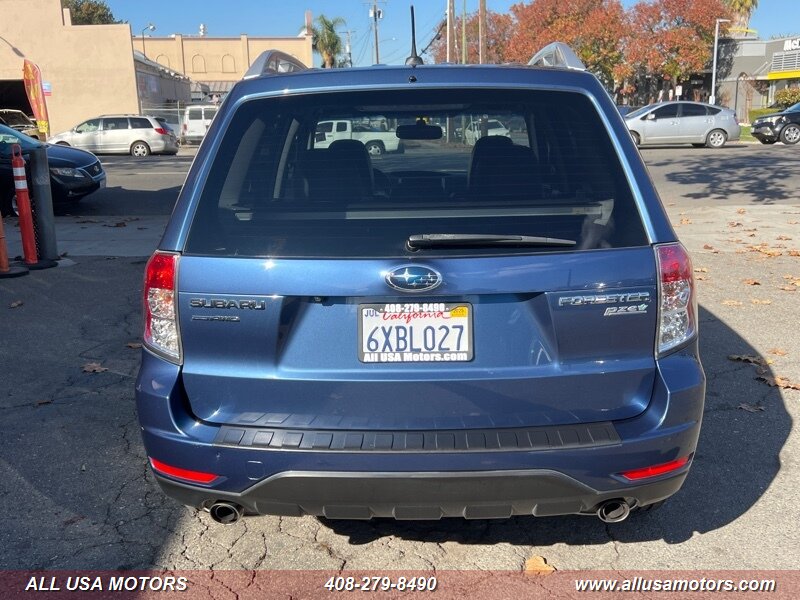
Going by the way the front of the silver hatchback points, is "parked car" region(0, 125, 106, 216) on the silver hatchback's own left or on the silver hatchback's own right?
on the silver hatchback's own left

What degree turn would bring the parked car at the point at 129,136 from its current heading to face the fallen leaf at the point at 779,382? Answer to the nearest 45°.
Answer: approximately 90° to its left

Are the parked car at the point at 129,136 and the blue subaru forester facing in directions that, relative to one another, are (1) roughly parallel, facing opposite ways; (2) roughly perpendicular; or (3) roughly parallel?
roughly perpendicular

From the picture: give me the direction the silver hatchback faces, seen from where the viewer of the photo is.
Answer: facing to the left of the viewer

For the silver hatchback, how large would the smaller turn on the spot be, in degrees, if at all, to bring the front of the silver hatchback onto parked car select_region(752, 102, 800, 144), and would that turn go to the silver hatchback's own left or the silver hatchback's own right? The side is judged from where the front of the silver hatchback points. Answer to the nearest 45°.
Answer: approximately 135° to the silver hatchback's own right

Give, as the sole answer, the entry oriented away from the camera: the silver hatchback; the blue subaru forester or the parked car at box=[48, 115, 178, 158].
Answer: the blue subaru forester

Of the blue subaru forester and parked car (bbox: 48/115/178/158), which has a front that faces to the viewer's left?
the parked car

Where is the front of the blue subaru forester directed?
away from the camera

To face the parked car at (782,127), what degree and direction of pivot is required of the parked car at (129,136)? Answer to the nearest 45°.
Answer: approximately 180°

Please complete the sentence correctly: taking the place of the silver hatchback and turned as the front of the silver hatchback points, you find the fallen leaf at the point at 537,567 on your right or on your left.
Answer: on your left

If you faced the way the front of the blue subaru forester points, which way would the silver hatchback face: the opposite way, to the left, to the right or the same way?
to the left

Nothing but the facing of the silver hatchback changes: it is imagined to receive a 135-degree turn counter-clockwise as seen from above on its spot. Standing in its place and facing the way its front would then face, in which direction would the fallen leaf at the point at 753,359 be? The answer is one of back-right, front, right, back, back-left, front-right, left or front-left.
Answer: front-right

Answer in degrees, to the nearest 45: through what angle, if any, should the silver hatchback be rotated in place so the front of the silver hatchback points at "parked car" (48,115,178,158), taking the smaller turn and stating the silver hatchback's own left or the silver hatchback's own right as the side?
0° — it already faces it

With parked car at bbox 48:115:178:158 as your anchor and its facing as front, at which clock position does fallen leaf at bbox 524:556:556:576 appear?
The fallen leaf is roughly at 9 o'clock from the parked car.

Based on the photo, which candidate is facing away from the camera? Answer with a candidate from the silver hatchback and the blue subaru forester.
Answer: the blue subaru forester

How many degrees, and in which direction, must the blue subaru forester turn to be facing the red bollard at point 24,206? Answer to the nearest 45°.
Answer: approximately 45° to its left

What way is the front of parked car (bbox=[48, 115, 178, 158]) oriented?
to the viewer's left

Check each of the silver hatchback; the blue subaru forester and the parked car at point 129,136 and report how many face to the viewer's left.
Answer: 2
